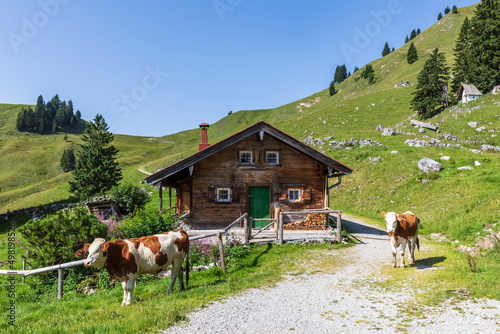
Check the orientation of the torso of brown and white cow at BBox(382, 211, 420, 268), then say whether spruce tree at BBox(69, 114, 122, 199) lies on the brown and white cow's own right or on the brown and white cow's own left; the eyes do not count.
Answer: on the brown and white cow's own right

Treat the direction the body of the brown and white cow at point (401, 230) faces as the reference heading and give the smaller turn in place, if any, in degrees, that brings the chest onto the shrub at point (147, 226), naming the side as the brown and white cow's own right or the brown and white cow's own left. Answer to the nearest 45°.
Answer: approximately 45° to the brown and white cow's own right

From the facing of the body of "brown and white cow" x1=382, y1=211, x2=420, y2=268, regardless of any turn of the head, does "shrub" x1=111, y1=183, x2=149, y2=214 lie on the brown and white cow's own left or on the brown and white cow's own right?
on the brown and white cow's own right

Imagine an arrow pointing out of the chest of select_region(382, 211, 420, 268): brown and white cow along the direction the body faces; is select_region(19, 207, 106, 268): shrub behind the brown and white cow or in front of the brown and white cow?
in front

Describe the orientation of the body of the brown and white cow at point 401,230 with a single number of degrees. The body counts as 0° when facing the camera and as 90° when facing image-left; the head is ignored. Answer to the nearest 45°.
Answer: approximately 45°

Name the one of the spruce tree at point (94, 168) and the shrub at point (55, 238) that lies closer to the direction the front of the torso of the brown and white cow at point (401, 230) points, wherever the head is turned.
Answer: the shrub
